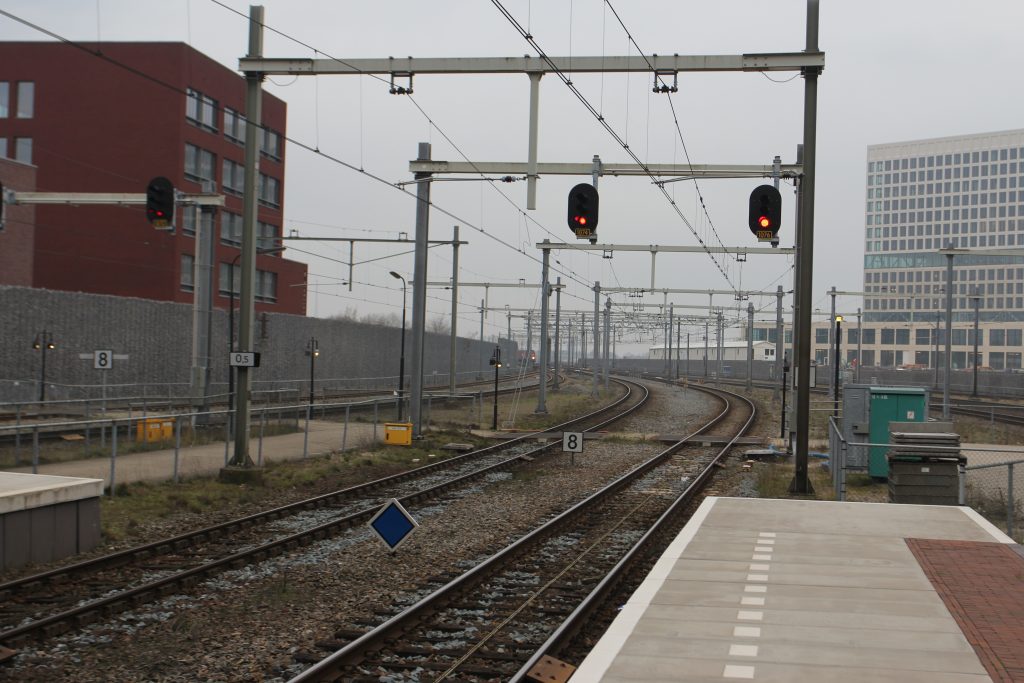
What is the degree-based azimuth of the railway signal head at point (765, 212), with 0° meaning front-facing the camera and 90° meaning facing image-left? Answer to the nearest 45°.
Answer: approximately 0°

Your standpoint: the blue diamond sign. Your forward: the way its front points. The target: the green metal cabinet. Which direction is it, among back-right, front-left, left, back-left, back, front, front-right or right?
back-left

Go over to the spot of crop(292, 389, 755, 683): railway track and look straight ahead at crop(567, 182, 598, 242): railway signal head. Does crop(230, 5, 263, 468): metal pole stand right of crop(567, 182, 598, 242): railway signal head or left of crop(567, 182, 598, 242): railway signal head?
left

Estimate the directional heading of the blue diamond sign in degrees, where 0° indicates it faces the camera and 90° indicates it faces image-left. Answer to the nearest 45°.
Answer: approximately 0°

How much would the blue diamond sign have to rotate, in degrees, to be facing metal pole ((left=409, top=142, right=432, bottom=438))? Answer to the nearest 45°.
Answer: approximately 180°

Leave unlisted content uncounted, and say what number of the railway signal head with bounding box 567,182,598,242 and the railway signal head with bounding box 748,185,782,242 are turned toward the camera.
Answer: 2

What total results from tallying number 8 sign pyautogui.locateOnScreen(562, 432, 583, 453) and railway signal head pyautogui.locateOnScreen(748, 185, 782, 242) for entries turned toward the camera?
2

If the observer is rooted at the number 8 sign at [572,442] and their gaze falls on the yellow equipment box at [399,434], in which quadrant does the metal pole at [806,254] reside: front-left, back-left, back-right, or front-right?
back-left
